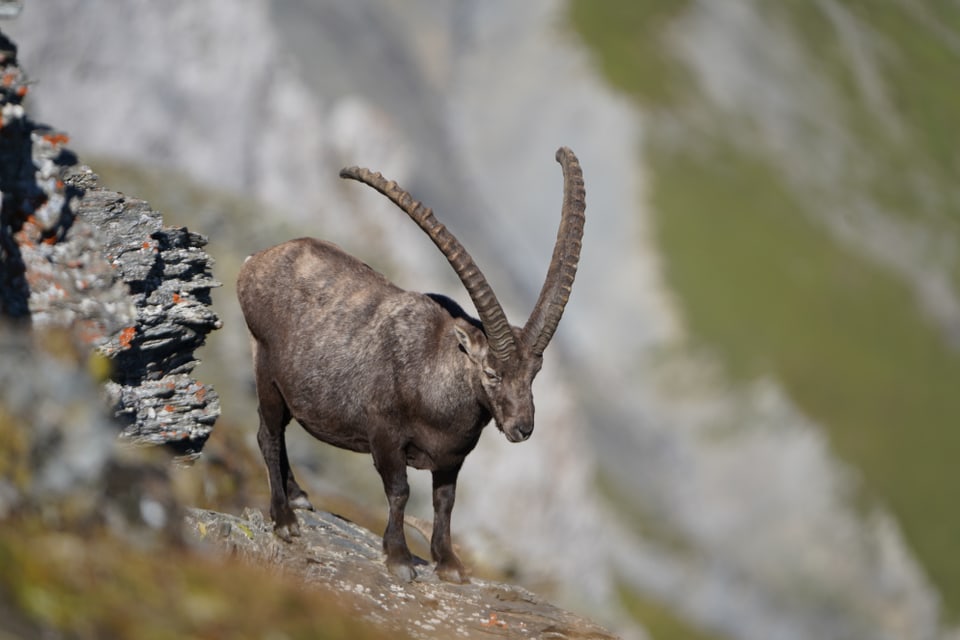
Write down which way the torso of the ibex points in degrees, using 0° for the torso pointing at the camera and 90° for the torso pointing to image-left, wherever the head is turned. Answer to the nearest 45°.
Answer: approximately 315°

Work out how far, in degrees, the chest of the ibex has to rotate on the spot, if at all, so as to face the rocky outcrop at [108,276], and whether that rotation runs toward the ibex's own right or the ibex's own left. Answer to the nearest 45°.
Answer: approximately 135° to the ibex's own right
